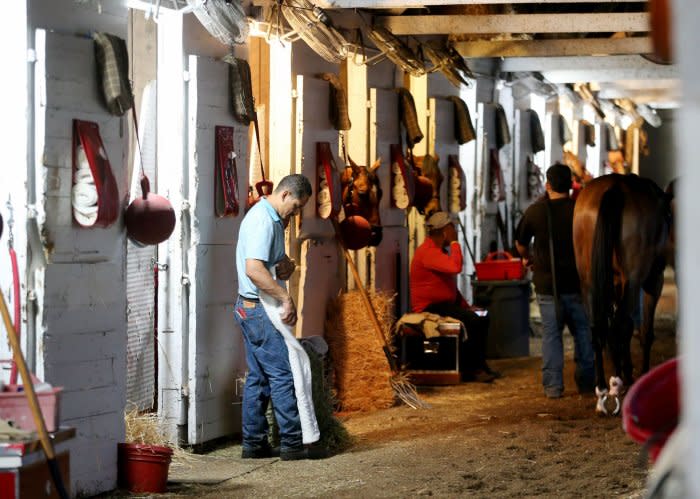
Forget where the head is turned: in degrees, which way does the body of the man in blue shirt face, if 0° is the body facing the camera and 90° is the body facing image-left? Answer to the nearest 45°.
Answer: approximately 270°

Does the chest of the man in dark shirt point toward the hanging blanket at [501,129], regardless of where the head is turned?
yes

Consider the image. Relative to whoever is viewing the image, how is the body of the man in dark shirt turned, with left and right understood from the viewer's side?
facing away from the viewer

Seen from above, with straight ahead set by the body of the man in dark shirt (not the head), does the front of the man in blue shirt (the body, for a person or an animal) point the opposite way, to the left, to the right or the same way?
to the right

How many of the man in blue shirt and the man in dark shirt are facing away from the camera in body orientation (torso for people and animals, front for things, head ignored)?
1

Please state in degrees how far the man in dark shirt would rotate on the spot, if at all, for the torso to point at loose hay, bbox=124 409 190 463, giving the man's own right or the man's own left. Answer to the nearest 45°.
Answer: approximately 135° to the man's own left

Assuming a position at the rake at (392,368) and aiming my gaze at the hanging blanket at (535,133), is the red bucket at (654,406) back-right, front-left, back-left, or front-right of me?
back-right

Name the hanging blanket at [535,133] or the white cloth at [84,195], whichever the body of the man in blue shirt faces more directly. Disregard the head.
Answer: the hanging blanket

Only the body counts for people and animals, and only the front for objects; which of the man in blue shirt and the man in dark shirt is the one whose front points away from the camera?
the man in dark shirt

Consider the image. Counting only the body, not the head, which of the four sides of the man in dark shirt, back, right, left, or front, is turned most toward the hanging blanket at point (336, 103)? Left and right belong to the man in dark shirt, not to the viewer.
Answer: left

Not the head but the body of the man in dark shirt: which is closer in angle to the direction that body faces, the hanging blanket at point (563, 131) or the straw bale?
the hanging blanket
